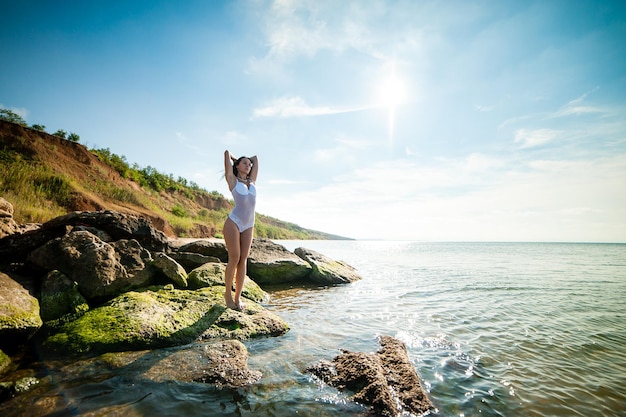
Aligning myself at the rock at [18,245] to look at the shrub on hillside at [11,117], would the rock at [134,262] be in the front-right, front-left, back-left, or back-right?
back-right

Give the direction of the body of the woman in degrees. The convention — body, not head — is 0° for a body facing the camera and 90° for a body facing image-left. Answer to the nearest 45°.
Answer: approximately 315°

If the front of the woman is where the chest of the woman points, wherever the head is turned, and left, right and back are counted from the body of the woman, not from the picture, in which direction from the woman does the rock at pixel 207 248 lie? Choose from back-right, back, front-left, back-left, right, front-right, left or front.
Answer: back-left

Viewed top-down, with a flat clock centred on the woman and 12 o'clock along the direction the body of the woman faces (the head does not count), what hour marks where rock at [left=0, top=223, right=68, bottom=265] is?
The rock is roughly at 5 o'clock from the woman.

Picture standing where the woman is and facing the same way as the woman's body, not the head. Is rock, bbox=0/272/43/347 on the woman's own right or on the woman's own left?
on the woman's own right

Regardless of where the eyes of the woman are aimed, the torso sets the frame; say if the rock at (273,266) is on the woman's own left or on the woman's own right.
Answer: on the woman's own left

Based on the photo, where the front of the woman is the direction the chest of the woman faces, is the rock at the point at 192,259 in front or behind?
behind

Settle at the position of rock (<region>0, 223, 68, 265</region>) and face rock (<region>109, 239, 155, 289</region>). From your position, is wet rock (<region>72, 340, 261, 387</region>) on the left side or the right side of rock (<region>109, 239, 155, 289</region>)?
right

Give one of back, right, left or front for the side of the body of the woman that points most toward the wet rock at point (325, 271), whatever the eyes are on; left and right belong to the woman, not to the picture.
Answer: left

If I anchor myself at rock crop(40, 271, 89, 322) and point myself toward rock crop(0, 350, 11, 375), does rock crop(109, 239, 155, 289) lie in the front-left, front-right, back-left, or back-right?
back-left

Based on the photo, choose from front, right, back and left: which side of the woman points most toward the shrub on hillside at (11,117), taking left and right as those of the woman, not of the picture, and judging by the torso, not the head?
back

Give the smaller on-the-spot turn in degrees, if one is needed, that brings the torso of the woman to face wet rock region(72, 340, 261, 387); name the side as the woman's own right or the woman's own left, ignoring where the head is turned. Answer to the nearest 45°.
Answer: approximately 45° to the woman's own right

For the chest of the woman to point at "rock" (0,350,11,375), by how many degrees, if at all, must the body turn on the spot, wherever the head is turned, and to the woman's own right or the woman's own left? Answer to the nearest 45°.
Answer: approximately 90° to the woman's own right
